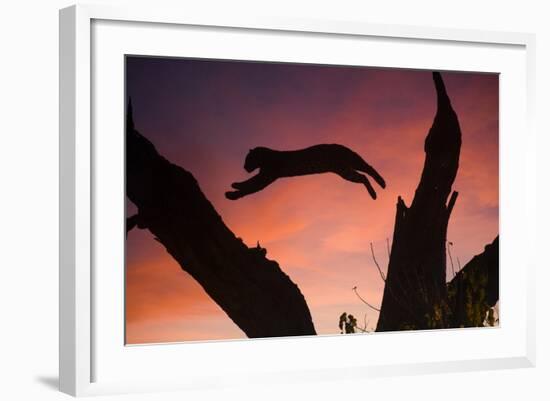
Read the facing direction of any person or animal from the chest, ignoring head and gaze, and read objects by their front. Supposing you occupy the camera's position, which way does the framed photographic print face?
facing the viewer and to the right of the viewer
